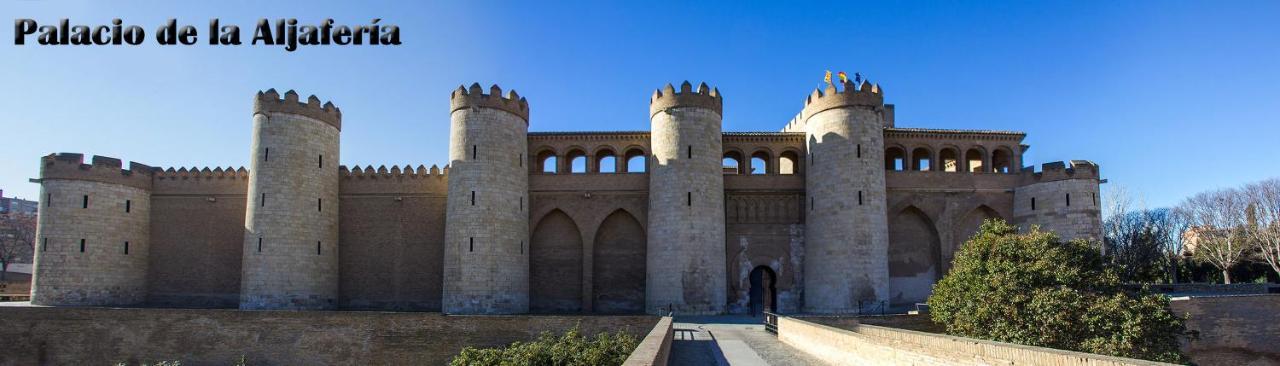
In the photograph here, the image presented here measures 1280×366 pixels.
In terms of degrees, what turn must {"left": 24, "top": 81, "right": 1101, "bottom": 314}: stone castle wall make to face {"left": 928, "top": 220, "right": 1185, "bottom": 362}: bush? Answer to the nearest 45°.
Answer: approximately 45° to its left

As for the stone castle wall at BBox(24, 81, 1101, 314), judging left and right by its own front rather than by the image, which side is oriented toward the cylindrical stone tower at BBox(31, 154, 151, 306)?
right

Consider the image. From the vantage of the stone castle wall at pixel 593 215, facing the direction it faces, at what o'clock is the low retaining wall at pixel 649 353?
The low retaining wall is roughly at 12 o'clock from the stone castle wall.

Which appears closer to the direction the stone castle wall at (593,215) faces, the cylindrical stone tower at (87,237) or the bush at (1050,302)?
the bush

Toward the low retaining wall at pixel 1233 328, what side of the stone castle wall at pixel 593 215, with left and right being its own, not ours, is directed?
left

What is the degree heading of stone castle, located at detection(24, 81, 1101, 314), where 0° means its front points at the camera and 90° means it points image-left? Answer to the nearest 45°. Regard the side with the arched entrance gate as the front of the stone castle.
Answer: approximately 0°

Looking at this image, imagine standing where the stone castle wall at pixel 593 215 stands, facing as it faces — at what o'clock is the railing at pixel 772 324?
The railing is roughly at 11 o'clock from the stone castle wall.
